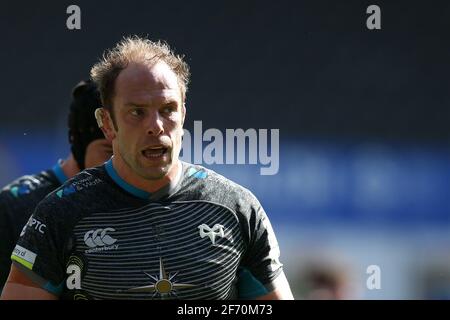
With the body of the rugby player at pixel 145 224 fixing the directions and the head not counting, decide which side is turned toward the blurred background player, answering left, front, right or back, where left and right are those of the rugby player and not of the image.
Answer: back

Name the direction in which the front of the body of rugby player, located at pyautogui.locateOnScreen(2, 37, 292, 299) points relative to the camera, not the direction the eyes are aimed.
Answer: toward the camera
